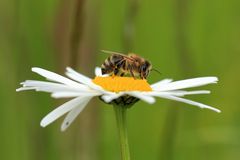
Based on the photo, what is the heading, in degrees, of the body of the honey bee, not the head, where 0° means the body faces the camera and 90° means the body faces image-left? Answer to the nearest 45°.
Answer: approximately 270°
